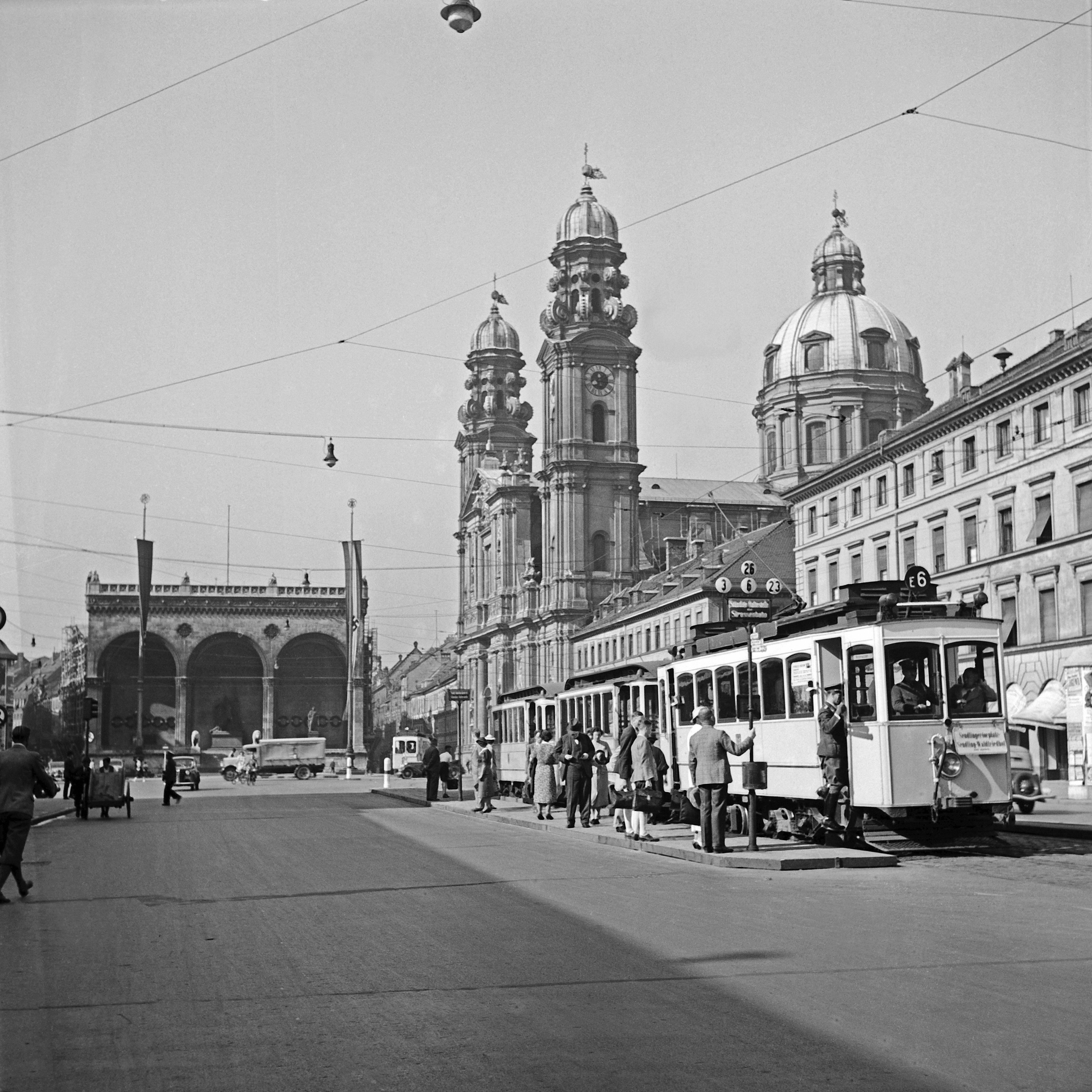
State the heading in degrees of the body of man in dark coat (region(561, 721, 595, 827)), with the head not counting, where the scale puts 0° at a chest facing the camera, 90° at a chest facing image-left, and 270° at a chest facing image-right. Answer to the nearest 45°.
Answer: approximately 0°

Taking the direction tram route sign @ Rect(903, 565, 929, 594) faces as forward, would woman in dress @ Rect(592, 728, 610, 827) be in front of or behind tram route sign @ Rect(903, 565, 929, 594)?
behind

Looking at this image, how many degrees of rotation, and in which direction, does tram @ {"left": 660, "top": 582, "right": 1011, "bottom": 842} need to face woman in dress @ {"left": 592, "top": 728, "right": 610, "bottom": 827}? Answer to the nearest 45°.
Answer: approximately 180°
